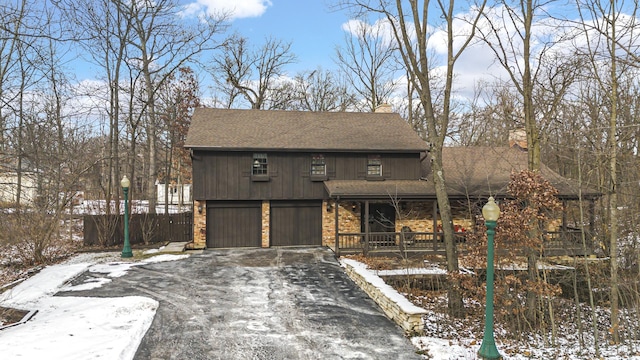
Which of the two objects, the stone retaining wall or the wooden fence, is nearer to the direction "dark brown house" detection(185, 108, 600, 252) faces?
the stone retaining wall

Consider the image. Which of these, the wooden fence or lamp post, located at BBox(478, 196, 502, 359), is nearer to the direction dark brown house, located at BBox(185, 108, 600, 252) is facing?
the lamp post

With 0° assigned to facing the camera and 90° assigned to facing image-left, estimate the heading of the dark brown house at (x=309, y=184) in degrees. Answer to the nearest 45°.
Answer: approximately 0°

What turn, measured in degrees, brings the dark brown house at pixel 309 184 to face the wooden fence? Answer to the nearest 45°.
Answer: approximately 90° to its right

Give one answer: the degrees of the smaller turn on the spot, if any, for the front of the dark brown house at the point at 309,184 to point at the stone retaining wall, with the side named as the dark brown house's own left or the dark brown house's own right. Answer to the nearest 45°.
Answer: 0° — it already faces it
